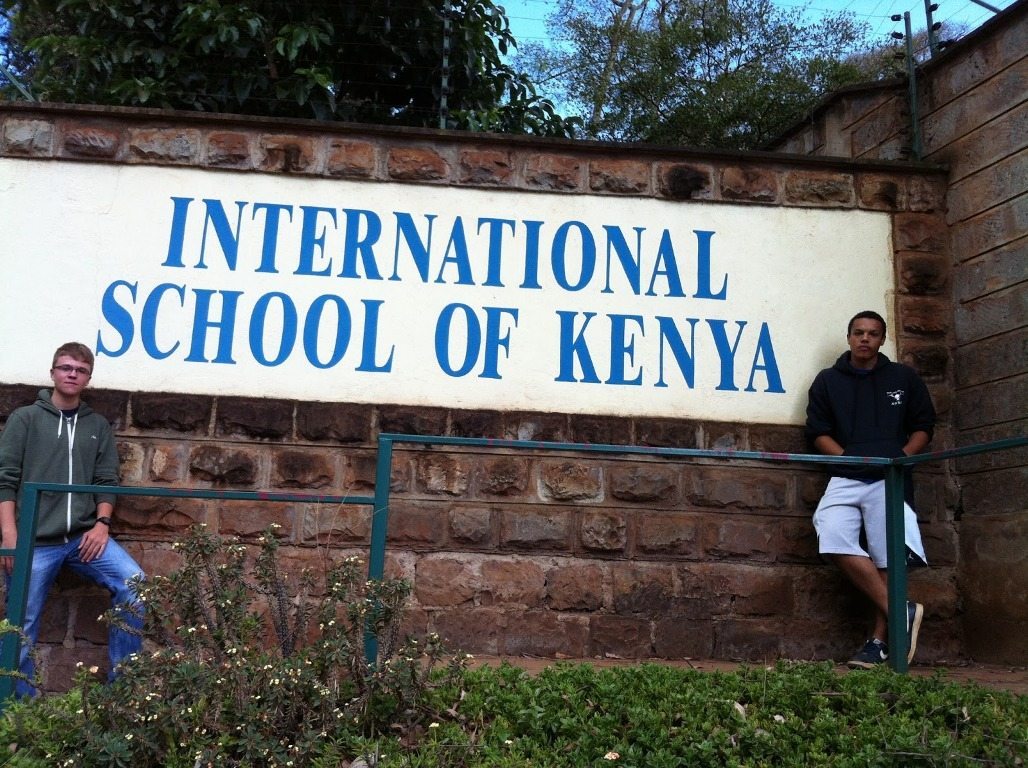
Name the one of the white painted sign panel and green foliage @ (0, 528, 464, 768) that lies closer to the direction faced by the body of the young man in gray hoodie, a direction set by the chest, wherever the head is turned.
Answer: the green foliage

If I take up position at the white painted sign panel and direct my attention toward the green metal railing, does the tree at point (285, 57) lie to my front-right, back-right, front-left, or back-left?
back-right

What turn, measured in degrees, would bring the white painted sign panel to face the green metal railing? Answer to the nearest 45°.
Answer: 0° — it already faces it

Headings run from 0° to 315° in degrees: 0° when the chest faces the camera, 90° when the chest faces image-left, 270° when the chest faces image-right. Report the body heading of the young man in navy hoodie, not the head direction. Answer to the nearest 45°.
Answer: approximately 0°

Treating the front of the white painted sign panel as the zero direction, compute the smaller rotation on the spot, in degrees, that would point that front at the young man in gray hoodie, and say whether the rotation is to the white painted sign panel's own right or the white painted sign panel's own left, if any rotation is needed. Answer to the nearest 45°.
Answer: approximately 90° to the white painted sign panel's own right

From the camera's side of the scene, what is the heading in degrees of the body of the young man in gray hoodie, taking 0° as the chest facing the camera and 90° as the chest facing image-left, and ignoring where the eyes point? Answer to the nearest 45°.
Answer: approximately 0°

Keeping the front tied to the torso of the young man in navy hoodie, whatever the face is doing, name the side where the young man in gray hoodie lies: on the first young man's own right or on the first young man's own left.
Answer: on the first young man's own right

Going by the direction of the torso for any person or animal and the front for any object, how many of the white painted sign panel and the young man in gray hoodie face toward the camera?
2

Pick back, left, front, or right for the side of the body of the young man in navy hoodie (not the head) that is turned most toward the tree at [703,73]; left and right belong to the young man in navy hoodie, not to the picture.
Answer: back

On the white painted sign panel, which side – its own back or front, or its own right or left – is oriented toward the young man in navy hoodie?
left
